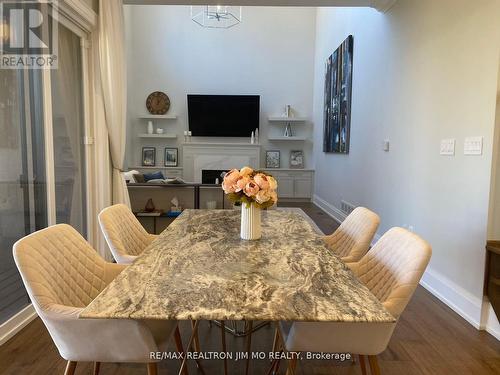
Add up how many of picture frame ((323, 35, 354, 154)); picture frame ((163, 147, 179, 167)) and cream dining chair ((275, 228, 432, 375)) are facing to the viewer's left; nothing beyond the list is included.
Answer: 2

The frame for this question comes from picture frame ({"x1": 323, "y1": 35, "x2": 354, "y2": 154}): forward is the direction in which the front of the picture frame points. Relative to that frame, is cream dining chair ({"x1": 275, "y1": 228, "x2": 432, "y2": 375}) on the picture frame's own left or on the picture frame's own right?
on the picture frame's own left

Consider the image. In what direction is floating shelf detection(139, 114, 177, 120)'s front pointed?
toward the camera

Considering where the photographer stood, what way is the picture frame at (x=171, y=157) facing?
facing the viewer

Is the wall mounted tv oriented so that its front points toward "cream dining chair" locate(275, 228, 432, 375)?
yes

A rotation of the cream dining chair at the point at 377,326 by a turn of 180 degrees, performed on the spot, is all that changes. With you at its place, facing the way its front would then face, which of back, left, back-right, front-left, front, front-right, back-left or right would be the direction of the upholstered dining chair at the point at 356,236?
left

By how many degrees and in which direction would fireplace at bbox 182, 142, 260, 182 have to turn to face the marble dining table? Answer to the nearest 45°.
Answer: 0° — it already faces it

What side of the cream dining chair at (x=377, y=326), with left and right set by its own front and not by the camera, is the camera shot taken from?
left

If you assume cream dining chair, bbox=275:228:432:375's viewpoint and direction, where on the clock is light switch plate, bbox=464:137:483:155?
The light switch plate is roughly at 4 o'clock from the cream dining chair.
